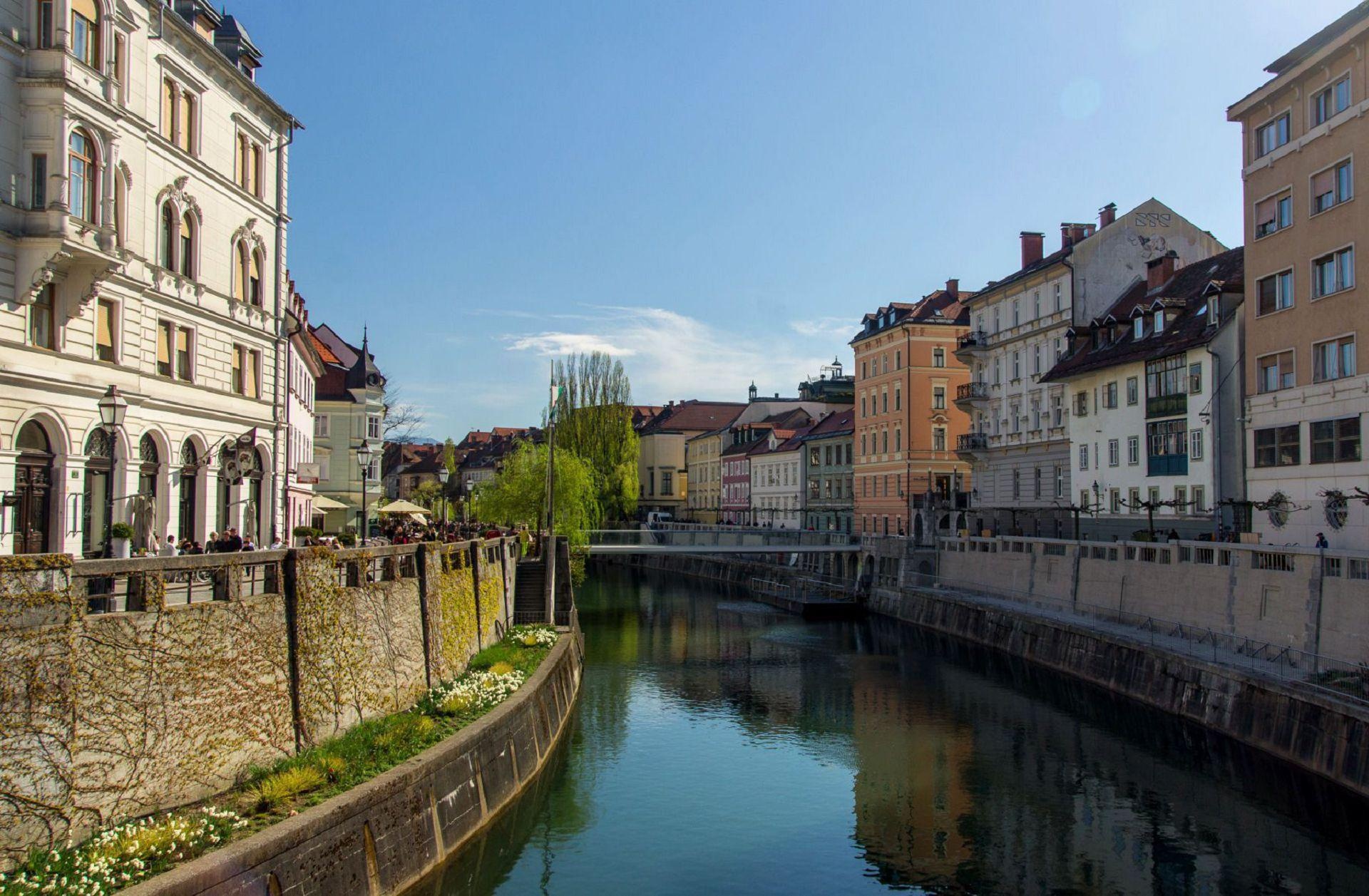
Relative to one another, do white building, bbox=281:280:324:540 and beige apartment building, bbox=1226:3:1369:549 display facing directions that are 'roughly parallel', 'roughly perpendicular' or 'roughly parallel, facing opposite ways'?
roughly parallel, facing opposite ways

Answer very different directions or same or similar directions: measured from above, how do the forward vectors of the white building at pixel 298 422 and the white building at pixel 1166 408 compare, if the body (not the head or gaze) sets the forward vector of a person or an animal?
very different directions

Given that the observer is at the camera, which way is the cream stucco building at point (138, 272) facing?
facing the viewer and to the right of the viewer

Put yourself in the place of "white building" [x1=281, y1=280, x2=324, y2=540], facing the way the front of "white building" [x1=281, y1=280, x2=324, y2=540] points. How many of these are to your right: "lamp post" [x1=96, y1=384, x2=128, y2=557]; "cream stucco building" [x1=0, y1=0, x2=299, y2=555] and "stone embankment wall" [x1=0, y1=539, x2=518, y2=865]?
3

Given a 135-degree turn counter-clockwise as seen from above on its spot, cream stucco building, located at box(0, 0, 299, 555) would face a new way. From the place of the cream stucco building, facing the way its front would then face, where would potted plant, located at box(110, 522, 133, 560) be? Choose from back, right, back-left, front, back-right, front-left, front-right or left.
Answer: back

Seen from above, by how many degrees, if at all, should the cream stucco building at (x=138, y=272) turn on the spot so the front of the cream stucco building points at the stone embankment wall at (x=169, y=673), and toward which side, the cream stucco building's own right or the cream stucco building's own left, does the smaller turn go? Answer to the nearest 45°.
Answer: approximately 45° to the cream stucco building's own right

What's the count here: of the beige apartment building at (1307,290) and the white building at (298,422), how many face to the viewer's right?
1

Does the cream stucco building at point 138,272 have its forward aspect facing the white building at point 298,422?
no

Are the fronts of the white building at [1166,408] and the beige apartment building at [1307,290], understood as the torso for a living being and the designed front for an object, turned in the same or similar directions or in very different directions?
same or similar directions

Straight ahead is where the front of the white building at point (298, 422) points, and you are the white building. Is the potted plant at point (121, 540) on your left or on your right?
on your right

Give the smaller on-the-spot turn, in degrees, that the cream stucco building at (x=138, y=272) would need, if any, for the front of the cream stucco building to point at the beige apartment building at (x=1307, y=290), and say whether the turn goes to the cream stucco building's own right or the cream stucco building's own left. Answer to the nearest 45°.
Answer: approximately 45° to the cream stucco building's own left

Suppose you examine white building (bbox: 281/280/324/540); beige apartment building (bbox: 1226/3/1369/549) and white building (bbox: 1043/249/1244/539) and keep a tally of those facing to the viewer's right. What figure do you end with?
1

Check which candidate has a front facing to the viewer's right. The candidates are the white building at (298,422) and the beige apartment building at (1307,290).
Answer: the white building

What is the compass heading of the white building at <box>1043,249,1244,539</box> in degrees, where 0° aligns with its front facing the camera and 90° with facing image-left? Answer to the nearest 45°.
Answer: approximately 45°

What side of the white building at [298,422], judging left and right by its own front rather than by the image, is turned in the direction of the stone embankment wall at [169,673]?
right

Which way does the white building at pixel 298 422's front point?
to the viewer's right

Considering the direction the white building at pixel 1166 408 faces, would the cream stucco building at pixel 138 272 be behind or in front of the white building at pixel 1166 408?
in front

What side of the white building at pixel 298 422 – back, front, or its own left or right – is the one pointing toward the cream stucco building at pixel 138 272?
right
